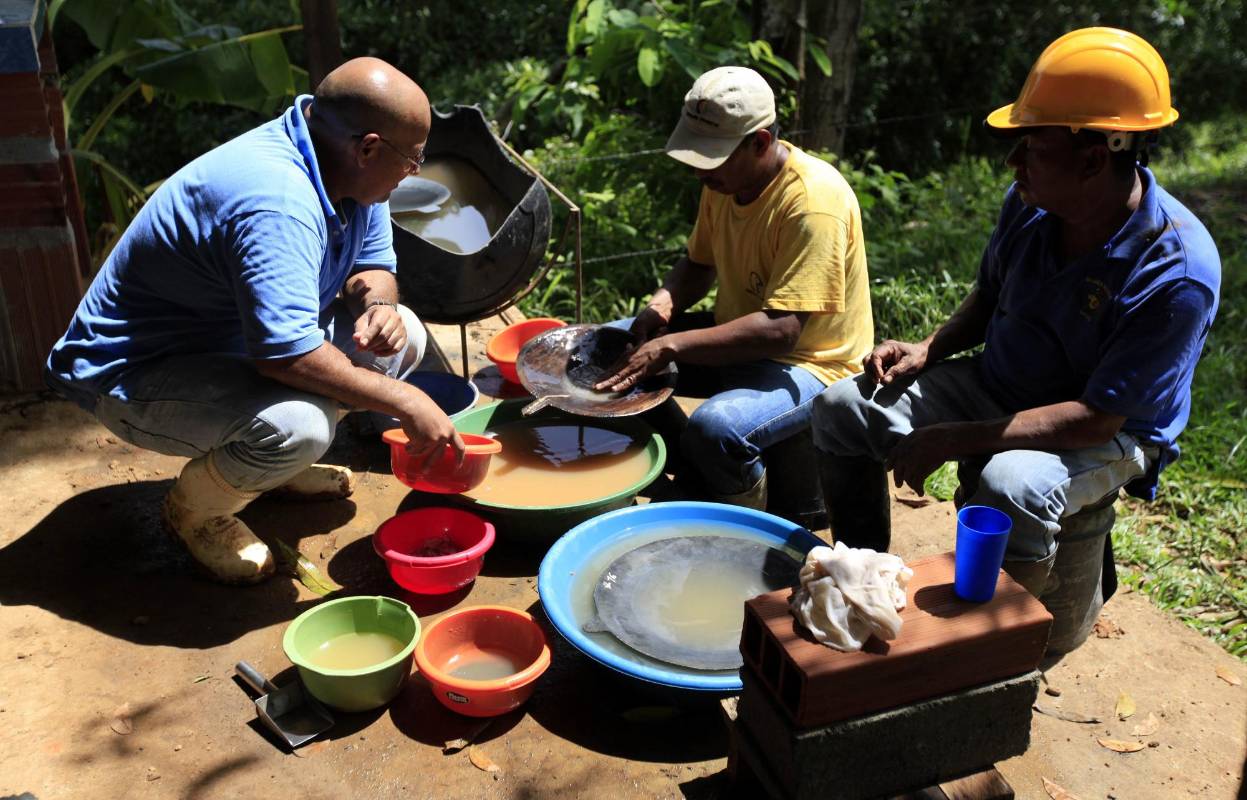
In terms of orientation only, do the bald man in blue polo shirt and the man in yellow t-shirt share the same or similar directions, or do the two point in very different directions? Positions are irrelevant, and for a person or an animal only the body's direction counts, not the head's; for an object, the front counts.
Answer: very different directions

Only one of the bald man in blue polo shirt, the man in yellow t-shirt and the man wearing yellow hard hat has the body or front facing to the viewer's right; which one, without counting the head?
the bald man in blue polo shirt

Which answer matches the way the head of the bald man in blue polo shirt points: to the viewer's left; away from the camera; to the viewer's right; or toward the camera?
to the viewer's right

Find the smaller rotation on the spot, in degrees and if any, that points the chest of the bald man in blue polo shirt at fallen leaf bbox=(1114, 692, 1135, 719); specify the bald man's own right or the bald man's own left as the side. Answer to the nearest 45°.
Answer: approximately 45° to the bald man's own right

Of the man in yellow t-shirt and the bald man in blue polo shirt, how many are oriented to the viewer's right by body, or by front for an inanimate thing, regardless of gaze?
1

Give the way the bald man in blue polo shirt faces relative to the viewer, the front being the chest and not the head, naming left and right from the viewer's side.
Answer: facing to the right of the viewer

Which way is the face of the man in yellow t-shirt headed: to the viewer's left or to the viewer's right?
to the viewer's left

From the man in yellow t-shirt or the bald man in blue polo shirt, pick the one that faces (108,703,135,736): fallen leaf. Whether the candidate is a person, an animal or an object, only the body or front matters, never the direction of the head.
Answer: the man in yellow t-shirt

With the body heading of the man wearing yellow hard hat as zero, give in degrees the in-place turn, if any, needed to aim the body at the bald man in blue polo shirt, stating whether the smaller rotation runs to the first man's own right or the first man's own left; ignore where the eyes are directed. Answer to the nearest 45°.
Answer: approximately 45° to the first man's own right

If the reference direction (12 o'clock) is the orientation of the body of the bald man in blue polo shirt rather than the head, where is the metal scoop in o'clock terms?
The metal scoop is roughly at 3 o'clock from the bald man in blue polo shirt.

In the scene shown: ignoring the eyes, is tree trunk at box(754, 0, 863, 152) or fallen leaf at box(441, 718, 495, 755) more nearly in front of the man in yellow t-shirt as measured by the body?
the fallen leaf

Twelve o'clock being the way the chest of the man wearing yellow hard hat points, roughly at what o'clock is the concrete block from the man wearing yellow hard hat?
The concrete block is roughly at 11 o'clock from the man wearing yellow hard hat.
